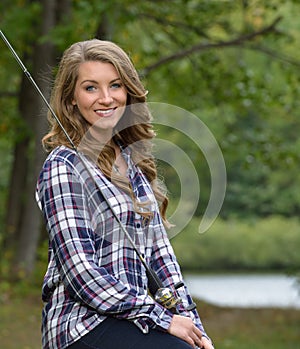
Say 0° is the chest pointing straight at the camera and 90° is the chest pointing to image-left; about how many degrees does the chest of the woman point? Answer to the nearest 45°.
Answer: approximately 315°
